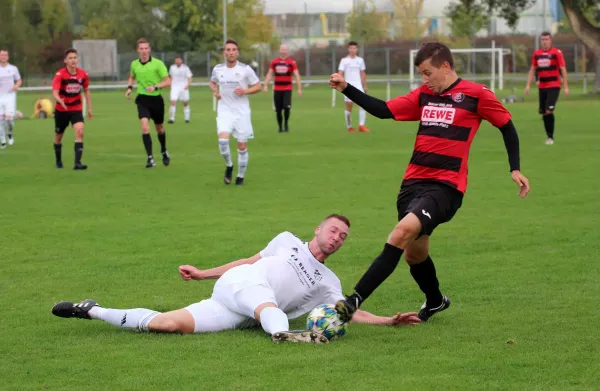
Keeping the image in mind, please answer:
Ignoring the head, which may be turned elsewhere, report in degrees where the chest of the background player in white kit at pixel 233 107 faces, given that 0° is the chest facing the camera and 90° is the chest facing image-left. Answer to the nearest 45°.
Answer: approximately 0°

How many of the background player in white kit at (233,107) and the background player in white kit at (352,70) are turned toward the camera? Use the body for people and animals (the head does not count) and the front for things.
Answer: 2

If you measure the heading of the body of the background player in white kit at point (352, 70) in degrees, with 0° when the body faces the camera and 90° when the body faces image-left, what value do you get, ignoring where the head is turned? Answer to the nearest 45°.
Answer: approximately 0°

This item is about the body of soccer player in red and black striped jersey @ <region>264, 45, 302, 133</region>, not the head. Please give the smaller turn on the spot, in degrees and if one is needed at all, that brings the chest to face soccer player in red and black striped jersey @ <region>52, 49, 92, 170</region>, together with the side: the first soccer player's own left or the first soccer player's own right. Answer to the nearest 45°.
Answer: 0° — they already face them

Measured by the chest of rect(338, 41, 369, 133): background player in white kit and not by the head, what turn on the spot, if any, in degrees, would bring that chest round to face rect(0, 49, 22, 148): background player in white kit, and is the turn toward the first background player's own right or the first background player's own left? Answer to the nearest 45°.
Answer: approximately 45° to the first background player's own right

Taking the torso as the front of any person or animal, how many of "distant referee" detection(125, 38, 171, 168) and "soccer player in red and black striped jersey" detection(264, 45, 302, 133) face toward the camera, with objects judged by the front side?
2

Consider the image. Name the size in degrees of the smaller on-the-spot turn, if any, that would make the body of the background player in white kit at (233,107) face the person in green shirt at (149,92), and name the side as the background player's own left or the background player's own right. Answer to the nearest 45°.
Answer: approximately 135° to the background player's own right

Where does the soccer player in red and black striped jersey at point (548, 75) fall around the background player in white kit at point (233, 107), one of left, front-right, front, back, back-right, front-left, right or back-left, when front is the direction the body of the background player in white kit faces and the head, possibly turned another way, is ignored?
back-left

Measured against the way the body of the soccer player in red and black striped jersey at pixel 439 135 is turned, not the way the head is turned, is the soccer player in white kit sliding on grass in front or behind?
in front

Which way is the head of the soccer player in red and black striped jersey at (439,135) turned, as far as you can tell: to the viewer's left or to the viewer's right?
to the viewer's left

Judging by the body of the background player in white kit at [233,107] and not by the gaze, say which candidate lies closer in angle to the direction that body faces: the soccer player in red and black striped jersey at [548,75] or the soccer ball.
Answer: the soccer ball

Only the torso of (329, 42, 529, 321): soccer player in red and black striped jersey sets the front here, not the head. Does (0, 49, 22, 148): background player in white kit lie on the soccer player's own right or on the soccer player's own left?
on the soccer player's own right
